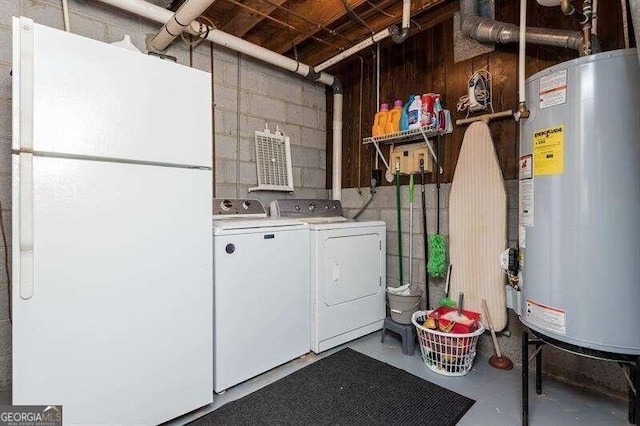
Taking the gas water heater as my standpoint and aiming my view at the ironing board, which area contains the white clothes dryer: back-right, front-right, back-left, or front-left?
front-left

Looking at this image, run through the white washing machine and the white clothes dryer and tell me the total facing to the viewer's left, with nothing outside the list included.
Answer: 0

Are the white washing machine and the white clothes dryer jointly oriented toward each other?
no

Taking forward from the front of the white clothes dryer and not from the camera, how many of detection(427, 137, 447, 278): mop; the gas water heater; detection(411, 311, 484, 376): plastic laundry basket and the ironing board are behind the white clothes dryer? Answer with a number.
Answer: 0

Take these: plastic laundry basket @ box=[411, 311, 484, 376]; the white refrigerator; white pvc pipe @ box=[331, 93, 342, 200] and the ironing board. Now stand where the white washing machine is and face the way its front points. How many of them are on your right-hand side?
1

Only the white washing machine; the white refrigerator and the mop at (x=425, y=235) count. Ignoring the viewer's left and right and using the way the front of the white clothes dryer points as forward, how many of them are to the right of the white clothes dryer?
2

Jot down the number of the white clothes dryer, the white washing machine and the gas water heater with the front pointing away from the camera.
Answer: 0

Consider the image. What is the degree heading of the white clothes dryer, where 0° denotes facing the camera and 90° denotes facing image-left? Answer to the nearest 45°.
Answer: approximately 315°

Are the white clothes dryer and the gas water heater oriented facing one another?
no

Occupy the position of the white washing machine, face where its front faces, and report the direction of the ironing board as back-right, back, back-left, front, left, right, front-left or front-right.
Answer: front-left

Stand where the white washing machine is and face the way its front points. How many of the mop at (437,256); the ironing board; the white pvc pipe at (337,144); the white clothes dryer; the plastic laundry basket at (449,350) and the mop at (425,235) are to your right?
0

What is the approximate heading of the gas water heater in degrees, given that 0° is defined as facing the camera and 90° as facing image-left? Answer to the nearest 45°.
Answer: approximately 45°

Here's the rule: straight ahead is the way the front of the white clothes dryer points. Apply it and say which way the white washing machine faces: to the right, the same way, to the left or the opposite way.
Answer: the same way

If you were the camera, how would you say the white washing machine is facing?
facing the viewer and to the right of the viewer

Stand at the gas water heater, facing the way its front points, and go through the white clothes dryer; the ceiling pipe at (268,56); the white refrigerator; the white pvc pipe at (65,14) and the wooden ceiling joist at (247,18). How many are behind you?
0

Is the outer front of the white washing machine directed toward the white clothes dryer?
no
